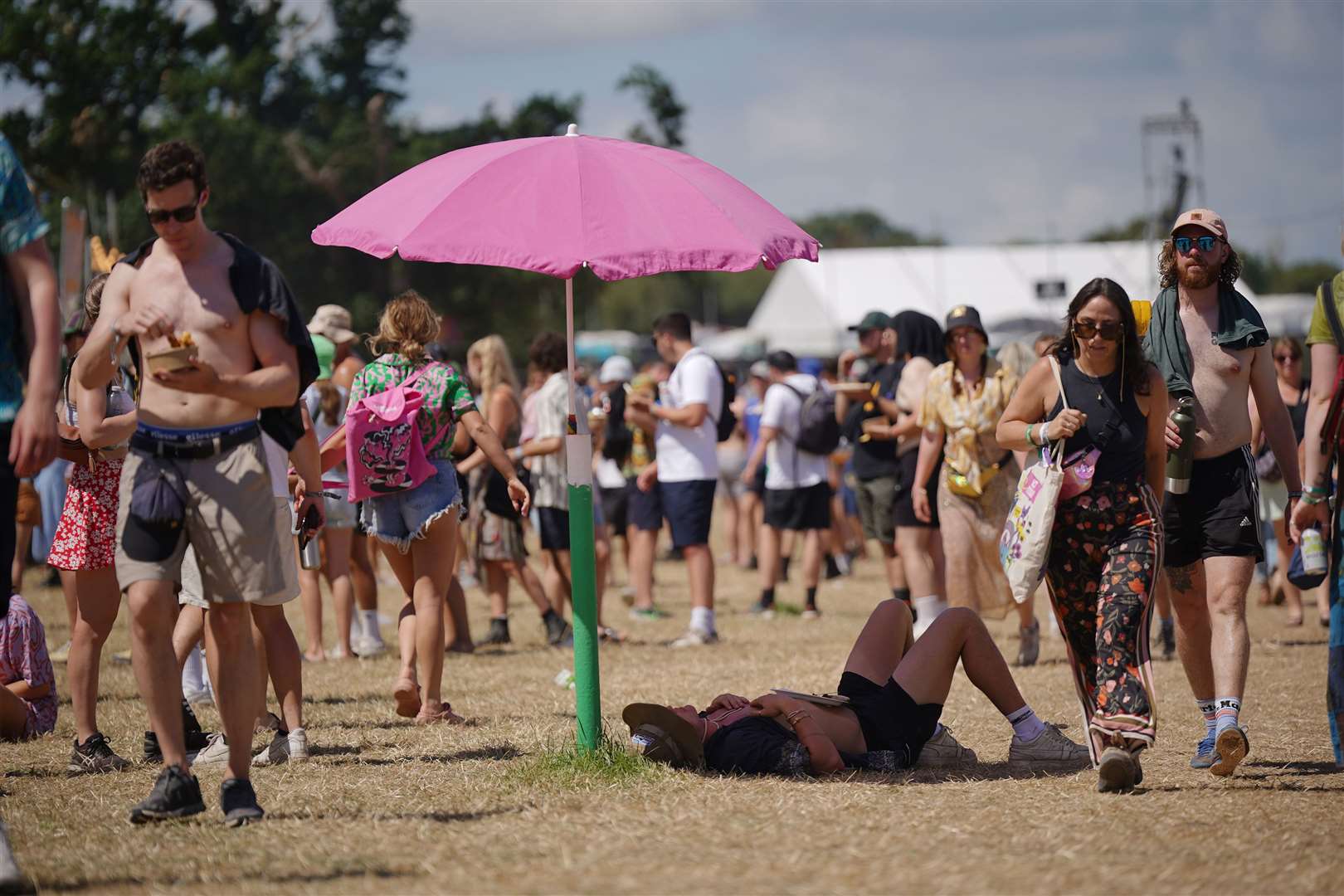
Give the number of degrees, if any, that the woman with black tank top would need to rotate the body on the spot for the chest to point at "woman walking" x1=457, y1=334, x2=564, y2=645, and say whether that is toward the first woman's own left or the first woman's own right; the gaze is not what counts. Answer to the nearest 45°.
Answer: approximately 135° to the first woman's own right

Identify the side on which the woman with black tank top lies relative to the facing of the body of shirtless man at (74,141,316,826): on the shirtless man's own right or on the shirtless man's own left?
on the shirtless man's own left

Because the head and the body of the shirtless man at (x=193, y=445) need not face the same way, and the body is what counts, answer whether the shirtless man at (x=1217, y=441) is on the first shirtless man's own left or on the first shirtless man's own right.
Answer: on the first shirtless man's own left

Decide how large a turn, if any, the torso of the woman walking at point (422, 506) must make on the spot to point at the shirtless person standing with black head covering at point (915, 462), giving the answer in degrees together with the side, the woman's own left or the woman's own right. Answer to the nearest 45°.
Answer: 0° — they already face them
